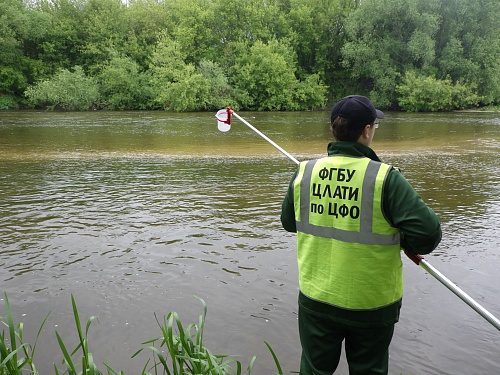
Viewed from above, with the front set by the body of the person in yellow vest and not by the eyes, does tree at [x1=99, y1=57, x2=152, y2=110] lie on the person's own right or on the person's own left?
on the person's own left

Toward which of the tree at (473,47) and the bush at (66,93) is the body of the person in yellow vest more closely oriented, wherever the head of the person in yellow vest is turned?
the tree

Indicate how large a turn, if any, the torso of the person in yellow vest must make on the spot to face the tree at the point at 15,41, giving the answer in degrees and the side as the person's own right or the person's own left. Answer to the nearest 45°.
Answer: approximately 90° to the person's own left

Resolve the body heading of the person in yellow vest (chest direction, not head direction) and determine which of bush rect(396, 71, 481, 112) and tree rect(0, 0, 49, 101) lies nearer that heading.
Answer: the bush

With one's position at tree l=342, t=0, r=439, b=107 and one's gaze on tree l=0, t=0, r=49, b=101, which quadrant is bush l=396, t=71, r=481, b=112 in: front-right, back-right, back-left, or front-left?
back-left

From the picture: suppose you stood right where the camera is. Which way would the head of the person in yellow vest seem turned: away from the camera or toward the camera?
away from the camera

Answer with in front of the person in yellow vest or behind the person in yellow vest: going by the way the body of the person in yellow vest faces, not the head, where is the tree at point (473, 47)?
in front

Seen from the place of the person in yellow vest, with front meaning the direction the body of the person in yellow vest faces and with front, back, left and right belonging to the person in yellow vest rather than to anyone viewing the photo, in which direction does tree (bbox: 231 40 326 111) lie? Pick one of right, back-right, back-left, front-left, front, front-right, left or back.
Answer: front-left

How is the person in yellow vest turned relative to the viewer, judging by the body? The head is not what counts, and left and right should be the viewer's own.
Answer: facing away from the viewer and to the right of the viewer

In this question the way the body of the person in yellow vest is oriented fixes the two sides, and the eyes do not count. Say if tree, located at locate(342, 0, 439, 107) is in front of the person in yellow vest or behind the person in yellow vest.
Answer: in front

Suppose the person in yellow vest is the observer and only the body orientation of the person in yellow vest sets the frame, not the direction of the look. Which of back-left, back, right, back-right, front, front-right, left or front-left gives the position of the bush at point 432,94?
front-left
